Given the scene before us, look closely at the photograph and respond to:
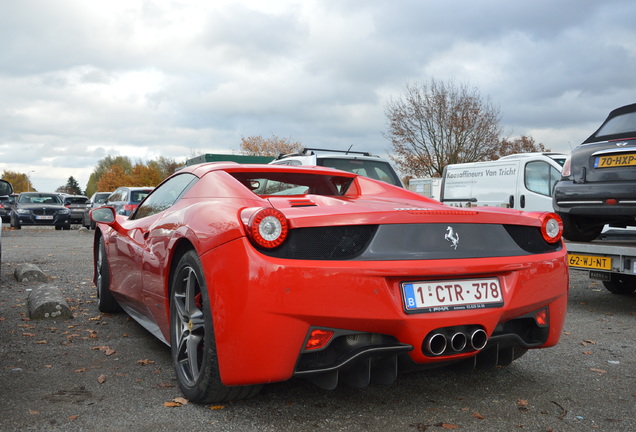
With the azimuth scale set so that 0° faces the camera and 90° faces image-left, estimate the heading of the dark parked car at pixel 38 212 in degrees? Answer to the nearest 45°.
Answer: approximately 0°

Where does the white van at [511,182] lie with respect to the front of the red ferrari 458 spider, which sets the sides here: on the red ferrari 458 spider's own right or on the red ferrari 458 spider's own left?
on the red ferrari 458 spider's own right

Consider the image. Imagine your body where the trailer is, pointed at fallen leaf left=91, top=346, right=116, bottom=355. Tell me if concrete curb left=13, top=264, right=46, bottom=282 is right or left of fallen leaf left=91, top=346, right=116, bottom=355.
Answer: right

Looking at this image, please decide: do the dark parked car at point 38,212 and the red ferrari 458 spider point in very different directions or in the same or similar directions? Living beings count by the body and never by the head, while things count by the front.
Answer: very different directions

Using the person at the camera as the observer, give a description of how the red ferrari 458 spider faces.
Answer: facing away from the viewer and to the left of the viewer

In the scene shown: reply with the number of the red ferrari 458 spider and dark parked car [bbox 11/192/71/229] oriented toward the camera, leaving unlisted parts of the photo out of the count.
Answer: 1

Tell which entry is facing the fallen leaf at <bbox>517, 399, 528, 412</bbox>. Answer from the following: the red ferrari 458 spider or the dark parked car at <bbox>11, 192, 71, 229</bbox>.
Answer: the dark parked car

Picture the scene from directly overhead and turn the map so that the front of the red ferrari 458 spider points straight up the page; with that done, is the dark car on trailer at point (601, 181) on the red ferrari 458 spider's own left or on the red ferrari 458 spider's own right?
on the red ferrari 458 spider's own right

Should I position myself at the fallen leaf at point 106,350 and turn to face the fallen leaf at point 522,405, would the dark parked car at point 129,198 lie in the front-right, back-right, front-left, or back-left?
back-left

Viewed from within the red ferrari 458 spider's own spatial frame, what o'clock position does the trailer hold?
The trailer is roughly at 3 o'clock from the red ferrari 458 spider.
